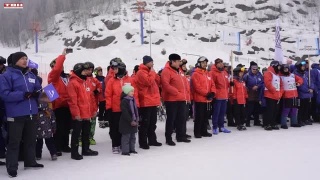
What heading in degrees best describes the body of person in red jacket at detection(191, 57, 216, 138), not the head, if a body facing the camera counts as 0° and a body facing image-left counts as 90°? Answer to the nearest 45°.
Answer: approximately 315°

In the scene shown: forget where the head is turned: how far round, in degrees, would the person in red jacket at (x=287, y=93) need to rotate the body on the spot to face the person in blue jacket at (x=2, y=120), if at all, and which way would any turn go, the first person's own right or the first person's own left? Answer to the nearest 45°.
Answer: approximately 45° to the first person's own right

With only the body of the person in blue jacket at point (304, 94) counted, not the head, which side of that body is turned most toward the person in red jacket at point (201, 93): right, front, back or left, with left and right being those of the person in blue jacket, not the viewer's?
right

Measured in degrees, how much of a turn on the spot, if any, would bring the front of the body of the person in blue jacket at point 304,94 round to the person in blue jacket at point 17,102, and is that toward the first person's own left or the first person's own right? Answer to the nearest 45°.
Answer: approximately 90° to the first person's own right

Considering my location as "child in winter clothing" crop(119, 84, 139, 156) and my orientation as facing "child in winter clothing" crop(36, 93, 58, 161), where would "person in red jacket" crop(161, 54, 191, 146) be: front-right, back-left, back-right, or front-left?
back-right

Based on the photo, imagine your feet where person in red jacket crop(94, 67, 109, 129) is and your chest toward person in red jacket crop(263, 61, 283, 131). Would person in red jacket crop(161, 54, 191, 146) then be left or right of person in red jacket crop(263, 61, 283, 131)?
right
